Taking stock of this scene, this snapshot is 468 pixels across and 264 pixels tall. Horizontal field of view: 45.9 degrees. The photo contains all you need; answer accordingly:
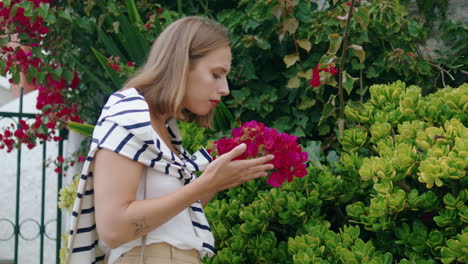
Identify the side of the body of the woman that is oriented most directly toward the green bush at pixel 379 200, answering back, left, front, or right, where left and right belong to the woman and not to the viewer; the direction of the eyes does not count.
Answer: front

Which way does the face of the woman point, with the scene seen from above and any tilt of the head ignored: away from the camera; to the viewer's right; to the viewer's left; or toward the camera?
to the viewer's right

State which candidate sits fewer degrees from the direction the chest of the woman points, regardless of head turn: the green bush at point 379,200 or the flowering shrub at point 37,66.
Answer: the green bush

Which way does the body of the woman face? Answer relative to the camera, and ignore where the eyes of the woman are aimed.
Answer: to the viewer's right
